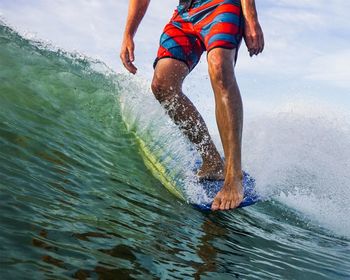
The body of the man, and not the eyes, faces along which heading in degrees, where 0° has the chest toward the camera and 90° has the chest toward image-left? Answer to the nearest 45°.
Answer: approximately 45°
